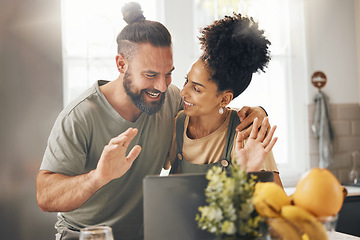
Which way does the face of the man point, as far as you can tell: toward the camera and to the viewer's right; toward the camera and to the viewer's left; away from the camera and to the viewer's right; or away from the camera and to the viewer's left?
toward the camera and to the viewer's right

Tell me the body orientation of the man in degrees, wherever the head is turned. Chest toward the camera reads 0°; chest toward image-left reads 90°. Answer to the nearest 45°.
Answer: approximately 315°

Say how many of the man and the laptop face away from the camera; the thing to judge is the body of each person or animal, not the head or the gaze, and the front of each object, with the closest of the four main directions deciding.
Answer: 1

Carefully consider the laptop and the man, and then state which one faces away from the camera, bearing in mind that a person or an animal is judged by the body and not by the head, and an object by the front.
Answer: the laptop

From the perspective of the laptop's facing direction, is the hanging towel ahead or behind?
ahead

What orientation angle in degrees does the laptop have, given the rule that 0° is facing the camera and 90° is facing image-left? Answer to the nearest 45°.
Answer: approximately 180°
